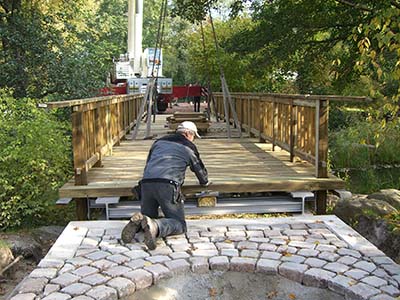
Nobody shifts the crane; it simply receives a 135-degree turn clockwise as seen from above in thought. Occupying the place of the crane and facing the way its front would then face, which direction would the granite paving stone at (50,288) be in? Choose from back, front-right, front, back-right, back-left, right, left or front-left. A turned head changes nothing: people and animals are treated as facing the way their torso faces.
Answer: back-left

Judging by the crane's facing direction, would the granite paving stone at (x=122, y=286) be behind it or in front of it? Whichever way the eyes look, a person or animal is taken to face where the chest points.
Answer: in front
